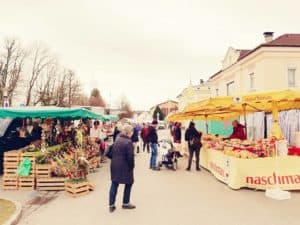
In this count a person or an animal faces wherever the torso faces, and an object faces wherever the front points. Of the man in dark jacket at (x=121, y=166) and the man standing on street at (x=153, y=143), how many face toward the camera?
0

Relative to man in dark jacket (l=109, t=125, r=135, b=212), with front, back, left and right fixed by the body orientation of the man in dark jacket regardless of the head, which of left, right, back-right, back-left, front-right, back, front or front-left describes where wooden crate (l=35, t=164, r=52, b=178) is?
left

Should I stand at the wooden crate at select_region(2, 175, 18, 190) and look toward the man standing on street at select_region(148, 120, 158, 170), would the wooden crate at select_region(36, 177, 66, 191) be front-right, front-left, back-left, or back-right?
front-right

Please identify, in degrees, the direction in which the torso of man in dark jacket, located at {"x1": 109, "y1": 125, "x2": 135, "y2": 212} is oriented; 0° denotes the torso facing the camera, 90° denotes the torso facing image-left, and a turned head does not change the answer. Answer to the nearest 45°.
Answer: approximately 225°

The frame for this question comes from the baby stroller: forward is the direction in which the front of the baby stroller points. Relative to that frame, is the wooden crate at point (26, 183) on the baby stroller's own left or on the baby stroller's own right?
on the baby stroller's own right

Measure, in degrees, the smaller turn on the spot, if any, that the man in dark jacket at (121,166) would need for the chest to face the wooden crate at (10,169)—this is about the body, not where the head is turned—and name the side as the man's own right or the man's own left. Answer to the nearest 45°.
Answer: approximately 90° to the man's own left

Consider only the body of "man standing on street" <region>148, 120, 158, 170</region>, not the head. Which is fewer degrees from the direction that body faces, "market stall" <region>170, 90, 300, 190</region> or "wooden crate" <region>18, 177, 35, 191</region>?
the market stall
